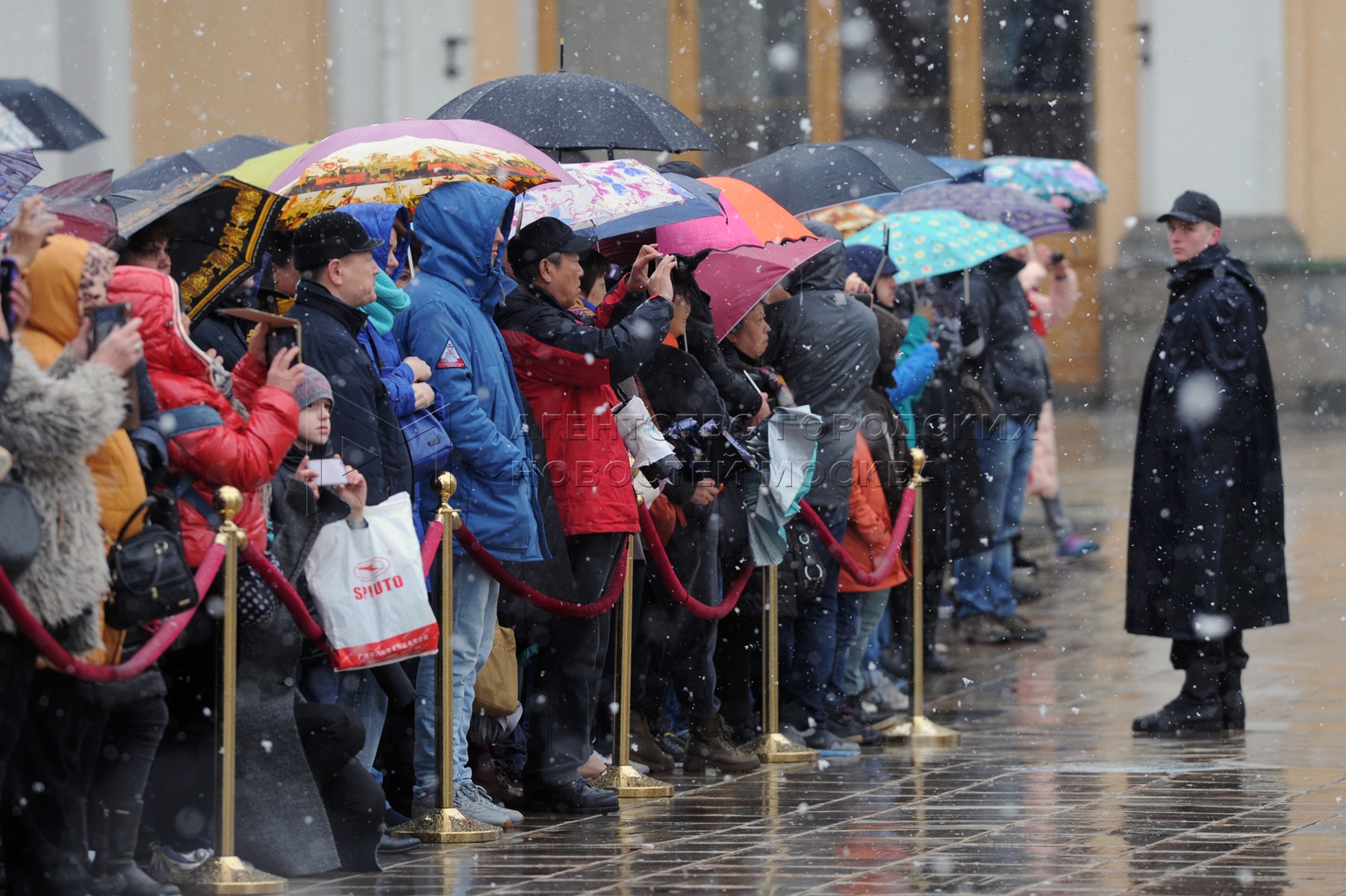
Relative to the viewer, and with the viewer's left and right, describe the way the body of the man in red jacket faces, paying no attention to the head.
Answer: facing to the right of the viewer

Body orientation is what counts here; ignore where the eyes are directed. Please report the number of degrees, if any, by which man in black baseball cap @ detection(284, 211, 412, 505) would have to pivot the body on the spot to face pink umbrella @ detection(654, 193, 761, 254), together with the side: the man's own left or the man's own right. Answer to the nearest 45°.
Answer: approximately 45° to the man's own left

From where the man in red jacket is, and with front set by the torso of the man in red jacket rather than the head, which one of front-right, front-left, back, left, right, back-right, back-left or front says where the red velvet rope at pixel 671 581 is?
front-left

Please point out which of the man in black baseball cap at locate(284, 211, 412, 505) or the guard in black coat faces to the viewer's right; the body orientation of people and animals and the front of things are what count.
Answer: the man in black baseball cap

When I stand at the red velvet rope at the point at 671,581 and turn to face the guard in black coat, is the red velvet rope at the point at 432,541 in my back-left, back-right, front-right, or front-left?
back-right

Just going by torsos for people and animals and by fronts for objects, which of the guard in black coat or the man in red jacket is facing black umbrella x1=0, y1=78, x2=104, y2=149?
the guard in black coat

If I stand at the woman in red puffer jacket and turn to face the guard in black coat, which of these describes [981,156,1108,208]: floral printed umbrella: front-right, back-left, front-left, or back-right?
front-left

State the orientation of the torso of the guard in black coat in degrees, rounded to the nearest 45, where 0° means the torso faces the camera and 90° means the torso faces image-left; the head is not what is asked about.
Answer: approximately 90°

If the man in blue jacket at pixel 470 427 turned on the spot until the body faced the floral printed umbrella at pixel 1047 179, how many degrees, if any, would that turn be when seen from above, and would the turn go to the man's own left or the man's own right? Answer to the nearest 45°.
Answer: approximately 45° to the man's own left

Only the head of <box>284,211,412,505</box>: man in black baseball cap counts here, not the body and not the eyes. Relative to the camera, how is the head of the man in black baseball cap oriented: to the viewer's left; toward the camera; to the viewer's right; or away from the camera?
to the viewer's right

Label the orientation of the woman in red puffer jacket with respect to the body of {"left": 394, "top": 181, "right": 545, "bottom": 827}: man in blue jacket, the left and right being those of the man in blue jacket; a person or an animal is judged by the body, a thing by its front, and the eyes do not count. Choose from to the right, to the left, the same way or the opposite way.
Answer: the same way

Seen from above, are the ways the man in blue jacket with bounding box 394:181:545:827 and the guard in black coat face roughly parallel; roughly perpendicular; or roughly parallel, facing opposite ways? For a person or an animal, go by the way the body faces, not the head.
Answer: roughly parallel, facing opposite ways

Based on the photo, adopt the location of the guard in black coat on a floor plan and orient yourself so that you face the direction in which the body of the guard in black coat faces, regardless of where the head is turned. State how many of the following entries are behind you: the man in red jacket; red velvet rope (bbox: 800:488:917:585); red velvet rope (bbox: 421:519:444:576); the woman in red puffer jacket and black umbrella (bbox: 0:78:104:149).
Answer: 0

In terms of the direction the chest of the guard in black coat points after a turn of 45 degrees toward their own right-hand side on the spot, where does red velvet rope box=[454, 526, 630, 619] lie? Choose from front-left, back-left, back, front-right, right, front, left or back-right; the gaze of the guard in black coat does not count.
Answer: left

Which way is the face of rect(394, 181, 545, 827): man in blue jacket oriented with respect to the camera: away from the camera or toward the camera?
away from the camera

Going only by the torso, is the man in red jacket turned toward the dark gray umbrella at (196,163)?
no

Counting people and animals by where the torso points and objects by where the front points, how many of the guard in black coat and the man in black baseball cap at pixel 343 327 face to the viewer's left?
1

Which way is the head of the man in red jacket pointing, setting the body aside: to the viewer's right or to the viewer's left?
to the viewer's right

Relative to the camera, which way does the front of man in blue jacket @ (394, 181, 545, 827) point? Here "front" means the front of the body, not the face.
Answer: to the viewer's right

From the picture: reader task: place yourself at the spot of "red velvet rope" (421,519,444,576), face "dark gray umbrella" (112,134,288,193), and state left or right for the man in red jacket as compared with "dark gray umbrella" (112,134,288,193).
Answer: right
